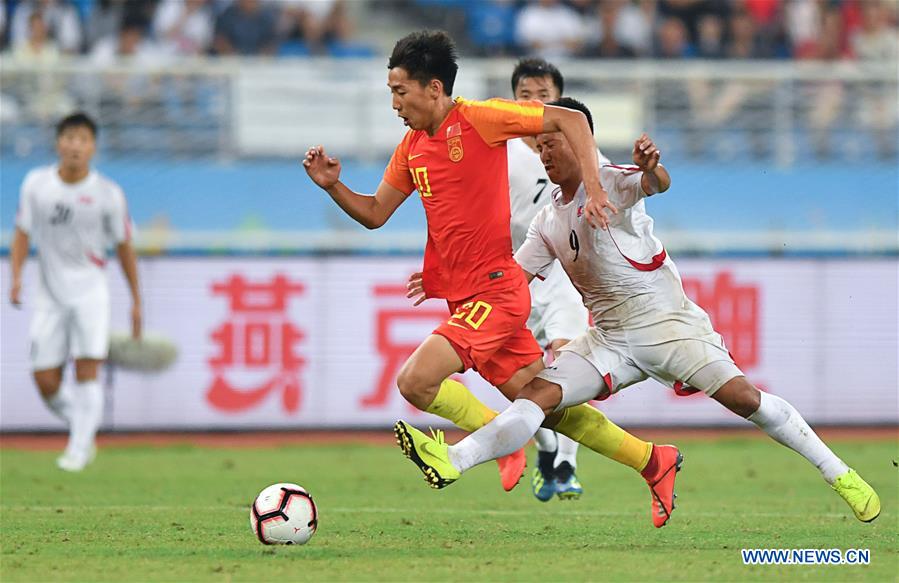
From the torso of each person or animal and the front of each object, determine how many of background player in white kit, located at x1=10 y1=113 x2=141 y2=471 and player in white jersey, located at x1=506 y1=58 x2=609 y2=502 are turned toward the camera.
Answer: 2

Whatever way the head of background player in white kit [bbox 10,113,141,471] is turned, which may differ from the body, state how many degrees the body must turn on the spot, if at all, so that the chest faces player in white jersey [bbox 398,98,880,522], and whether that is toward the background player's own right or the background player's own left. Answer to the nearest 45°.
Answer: approximately 45° to the background player's own left

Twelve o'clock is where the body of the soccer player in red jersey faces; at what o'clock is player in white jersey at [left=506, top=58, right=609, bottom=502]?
The player in white jersey is roughly at 5 o'clock from the soccer player in red jersey.

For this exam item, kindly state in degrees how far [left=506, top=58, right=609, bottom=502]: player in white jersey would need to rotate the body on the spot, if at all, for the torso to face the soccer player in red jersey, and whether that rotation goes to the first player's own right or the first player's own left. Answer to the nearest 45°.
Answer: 0° — they already face them

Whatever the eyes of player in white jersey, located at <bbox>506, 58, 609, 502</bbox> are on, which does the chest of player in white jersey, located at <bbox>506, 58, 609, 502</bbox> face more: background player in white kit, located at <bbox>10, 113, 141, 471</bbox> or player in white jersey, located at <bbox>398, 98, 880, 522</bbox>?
the player in white jersey

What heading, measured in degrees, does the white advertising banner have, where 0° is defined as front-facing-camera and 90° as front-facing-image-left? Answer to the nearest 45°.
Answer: approximately 0°

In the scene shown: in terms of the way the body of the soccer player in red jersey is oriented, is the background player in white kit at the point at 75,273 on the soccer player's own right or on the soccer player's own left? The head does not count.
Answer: on the soccer player's own right

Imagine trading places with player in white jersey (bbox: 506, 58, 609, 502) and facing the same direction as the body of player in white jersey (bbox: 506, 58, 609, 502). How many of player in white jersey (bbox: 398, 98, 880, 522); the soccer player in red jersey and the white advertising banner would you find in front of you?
2
